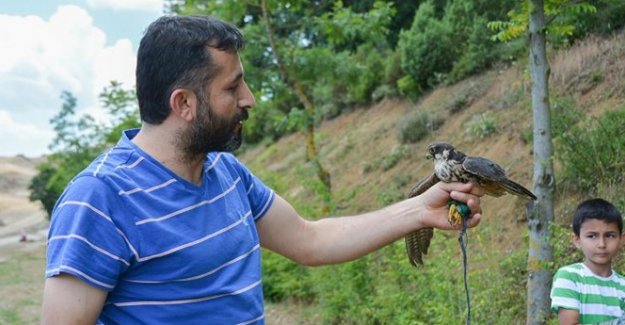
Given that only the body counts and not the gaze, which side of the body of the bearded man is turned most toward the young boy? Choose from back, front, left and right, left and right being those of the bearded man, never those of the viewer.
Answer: left

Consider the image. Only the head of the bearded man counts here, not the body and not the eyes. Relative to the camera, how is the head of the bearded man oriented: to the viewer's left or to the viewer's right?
to the viewer's right

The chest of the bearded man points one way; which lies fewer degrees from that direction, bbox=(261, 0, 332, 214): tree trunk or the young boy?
the young boy

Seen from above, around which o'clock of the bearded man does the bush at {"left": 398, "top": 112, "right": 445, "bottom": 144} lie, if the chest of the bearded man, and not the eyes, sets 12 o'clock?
The bush is roughly at 8 o'clock from the bearded man.

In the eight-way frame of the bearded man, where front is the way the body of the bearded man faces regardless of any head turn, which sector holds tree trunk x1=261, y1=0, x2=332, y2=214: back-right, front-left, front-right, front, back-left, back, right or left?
back-left

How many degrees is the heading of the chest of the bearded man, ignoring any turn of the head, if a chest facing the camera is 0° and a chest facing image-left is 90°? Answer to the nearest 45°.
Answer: approximately 315°

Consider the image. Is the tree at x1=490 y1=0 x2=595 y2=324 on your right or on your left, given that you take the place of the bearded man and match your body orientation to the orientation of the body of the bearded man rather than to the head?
on your left
